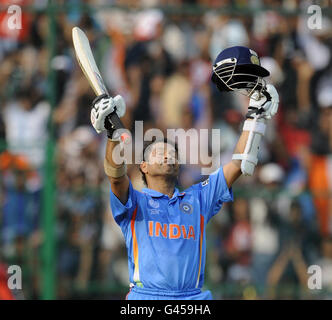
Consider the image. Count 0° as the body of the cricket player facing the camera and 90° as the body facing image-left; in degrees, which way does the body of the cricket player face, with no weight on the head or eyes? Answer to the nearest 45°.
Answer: approximately 0°
